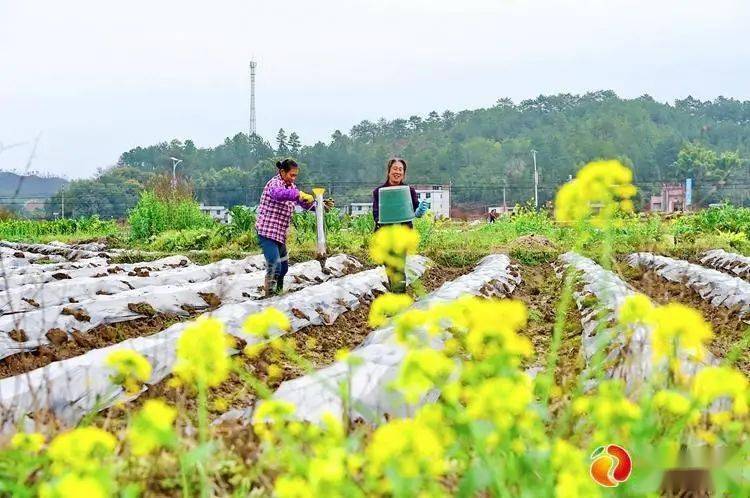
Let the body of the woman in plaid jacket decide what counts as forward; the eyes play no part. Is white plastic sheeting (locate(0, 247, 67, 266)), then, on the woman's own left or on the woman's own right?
on the woman's own left

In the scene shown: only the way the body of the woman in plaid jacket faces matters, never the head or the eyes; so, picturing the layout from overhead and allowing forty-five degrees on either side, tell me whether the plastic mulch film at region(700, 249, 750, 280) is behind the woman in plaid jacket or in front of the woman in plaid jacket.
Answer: in front

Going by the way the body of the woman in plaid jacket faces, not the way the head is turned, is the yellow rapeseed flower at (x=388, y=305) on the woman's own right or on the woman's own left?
on the woman's own right

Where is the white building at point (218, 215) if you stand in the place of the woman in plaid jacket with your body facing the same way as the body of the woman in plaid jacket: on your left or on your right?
on your left

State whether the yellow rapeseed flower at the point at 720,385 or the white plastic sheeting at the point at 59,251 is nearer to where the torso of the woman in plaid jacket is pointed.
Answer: the yellow rapeseed flower

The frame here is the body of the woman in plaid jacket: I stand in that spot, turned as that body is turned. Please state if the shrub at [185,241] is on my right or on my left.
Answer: on my left

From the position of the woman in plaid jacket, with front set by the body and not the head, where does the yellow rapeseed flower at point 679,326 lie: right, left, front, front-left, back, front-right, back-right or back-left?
right

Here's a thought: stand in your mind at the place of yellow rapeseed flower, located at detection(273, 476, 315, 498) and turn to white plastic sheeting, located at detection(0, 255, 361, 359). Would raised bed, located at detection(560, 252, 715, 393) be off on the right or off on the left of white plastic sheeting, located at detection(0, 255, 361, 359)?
right

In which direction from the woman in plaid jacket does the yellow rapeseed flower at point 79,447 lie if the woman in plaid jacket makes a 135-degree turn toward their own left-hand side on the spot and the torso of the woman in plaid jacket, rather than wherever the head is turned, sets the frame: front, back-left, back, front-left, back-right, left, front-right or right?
back-left

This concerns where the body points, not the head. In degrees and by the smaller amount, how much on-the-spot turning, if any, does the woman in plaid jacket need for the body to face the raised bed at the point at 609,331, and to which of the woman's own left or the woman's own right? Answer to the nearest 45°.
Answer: approximately 45° to the woman's own right

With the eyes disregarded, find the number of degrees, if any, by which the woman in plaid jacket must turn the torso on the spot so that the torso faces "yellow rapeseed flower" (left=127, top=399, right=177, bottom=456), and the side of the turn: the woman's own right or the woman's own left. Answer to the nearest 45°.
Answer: approximately 90° to the woman's own right

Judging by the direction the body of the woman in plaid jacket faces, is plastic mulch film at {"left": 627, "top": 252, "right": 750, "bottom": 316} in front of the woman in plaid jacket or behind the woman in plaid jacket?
in front

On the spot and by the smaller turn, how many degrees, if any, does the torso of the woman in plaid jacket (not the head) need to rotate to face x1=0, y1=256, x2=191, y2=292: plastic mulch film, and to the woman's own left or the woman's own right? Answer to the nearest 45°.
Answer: approximately 135° to the woman's own left

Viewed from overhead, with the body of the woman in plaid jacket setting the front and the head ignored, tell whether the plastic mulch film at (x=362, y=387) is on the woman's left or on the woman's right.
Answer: on the woman's right

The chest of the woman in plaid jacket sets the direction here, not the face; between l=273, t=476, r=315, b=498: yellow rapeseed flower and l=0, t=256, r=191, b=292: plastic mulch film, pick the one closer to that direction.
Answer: the yellow rapeseed flower

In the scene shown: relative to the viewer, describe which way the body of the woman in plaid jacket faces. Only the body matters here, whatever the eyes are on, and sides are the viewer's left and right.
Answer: facing to the right of the viewer

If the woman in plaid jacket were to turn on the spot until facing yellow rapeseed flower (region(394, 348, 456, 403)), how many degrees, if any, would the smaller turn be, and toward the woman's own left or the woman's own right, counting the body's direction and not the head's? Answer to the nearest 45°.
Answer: approximately 90° to the woman's own right
